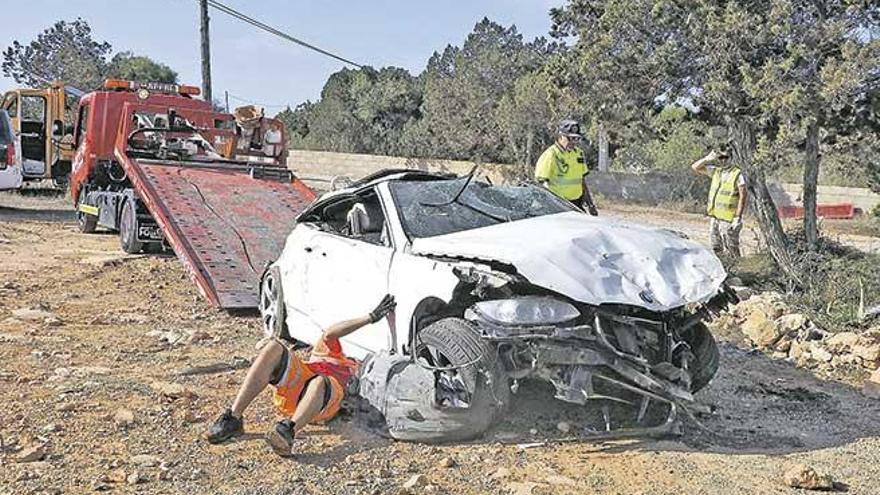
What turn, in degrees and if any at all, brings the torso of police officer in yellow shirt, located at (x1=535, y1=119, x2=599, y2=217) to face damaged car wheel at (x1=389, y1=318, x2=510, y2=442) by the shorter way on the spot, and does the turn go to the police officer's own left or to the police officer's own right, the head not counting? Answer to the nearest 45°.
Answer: approximately 45° to the police officer's own right

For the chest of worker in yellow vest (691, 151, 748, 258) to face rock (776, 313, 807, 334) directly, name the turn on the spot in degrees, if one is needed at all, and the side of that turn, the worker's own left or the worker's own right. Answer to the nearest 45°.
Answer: approximately 45° to the worker's own left

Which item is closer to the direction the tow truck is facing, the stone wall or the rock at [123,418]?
the stone wall

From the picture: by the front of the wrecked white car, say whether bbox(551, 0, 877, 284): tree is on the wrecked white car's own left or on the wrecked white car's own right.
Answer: on the wrecked white car's own left

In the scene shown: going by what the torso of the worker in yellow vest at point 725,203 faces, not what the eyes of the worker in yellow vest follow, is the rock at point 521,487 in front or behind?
in front

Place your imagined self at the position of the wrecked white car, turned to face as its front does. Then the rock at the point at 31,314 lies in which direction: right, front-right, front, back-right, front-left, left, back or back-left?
back

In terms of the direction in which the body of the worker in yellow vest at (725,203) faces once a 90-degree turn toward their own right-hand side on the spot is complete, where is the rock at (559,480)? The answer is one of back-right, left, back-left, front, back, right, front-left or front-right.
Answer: back-left

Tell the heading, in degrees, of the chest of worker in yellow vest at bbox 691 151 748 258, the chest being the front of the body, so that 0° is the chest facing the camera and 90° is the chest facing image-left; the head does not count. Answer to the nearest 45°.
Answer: approximately 45°

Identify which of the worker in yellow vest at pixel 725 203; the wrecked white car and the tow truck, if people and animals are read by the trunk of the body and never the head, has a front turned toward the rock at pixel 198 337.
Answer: the worker in yellow vest

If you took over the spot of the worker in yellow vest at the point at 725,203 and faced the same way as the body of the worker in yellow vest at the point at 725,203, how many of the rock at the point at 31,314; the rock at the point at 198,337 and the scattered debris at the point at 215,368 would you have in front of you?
3

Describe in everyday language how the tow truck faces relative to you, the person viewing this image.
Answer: facing away from the viewer and to the left of the viewer

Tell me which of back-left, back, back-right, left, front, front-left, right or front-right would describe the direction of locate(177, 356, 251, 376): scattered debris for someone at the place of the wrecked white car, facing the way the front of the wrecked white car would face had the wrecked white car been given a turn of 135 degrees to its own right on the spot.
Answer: front-right

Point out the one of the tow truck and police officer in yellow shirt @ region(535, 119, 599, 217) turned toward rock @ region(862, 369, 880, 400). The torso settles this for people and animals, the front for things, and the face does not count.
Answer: the police officer in yellow shirt

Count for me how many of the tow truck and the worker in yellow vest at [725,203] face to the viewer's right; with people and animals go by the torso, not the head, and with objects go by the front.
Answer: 0

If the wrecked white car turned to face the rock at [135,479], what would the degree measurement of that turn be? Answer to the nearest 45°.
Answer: approximately 90° to its right

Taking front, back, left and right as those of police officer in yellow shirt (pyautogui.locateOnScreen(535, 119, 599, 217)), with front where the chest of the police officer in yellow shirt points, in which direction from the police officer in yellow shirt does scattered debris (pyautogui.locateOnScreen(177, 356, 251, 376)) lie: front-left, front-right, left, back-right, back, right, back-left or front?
right

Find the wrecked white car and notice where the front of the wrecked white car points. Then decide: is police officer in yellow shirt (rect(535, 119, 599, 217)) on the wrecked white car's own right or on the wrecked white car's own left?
on the wrecked white car's own left

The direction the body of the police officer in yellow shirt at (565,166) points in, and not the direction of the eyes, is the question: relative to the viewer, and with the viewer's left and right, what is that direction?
facing the viewer and to the right of the viewer

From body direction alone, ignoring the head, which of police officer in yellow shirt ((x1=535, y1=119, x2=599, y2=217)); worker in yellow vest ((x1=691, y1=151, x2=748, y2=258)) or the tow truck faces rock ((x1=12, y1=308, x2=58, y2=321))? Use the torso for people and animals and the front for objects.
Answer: worker in yellow vest ((x1=691, y1=151, x2=748, y2=258))

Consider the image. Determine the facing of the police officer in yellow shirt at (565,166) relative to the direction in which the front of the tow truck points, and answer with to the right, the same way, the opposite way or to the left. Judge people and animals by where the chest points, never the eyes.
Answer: the opposite way
